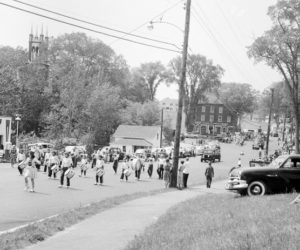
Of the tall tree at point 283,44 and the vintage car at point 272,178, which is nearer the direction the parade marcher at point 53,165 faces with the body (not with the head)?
the vintage car

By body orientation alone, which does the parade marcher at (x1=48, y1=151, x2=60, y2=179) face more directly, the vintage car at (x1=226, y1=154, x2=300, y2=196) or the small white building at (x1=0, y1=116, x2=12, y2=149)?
the vintage car

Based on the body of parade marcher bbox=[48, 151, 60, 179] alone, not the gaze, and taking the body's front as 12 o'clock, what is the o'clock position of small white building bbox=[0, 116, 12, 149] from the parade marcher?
The small white building is roughly at 4 o'clock from the parade marcher.

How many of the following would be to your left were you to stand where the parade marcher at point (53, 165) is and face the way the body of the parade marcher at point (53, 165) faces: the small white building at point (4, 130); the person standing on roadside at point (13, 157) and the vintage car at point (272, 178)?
1

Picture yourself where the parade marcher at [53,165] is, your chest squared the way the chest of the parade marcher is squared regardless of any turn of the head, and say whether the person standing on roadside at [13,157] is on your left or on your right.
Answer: on your right

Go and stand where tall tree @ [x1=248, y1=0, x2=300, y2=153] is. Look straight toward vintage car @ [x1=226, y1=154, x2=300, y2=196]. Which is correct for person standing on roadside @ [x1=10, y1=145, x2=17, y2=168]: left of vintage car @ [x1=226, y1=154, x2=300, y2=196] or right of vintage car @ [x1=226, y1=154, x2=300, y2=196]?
right

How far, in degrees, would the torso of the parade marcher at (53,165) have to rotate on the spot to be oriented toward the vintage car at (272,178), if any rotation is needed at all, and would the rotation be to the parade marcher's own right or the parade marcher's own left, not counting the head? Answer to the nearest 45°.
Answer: approximately 90° to the parade marcher's own left

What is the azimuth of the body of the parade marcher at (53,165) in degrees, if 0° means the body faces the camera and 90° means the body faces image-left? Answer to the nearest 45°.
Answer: approximately 45°

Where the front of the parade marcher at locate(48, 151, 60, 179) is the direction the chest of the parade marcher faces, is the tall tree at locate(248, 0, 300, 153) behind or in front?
behind
